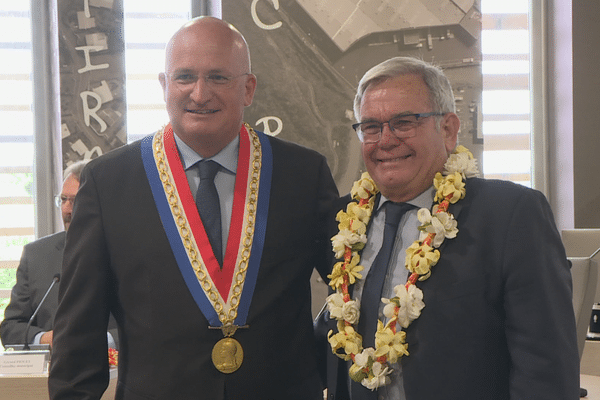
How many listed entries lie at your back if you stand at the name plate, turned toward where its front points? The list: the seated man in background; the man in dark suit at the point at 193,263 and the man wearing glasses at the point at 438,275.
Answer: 1

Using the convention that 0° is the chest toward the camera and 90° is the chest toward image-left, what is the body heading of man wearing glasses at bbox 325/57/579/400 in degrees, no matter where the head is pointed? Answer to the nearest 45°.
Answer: approximately 45°

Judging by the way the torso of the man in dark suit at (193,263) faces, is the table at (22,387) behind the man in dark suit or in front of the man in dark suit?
behind

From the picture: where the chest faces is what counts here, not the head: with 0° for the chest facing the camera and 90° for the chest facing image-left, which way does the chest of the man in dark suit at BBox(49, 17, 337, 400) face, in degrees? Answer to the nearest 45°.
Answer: approximately 0°

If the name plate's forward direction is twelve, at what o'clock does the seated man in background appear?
The seated man in background is roughly at 6 o'clock from the name plate.

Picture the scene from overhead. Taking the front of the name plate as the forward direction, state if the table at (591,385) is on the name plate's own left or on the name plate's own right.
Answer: on the name plate's own left
